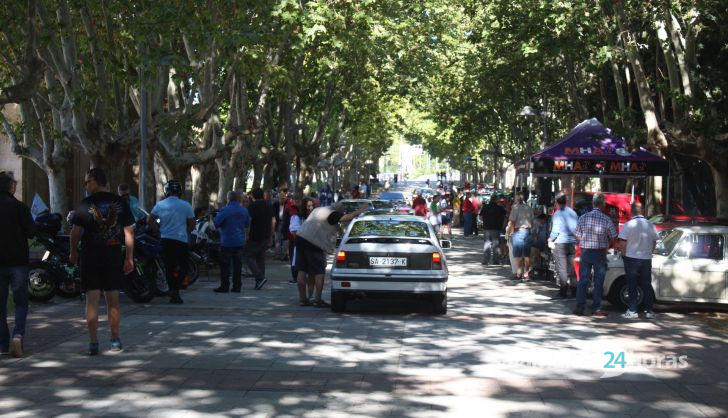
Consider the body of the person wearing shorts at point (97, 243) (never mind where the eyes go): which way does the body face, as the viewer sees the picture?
away from the camera

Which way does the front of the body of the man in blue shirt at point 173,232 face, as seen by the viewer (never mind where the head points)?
away from the camera

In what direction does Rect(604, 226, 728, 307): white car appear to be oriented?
to the viewer's left

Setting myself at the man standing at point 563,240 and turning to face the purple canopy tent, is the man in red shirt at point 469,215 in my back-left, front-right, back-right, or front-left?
front-left

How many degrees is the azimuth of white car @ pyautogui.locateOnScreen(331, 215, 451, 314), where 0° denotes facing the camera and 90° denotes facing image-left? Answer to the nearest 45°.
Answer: approximately 180°
